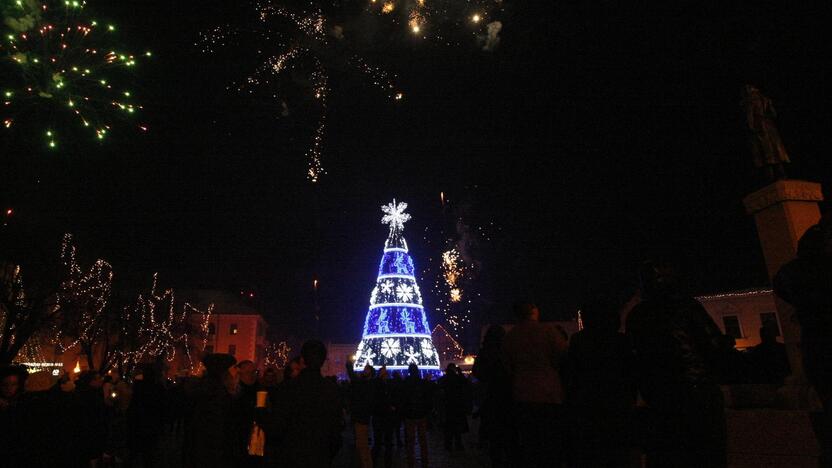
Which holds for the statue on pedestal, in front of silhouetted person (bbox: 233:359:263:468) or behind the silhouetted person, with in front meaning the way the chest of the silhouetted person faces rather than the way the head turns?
in front

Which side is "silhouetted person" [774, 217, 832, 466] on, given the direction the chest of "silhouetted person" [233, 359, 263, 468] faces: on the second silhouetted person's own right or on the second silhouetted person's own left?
on the second silhouetted person's own right

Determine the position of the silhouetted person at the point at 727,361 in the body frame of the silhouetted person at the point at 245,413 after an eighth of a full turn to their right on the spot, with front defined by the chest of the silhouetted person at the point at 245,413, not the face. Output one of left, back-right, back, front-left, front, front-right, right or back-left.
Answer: front

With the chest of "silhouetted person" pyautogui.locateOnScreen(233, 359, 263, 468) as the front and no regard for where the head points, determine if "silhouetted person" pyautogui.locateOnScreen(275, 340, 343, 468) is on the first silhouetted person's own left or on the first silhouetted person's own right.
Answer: on the first silhouetted person's own right

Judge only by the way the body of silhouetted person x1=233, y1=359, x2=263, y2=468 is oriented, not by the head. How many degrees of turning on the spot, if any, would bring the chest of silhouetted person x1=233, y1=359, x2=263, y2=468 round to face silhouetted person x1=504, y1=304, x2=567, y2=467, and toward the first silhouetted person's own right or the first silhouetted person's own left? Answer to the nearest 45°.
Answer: approximately 45° to the first silhouetted person's own right

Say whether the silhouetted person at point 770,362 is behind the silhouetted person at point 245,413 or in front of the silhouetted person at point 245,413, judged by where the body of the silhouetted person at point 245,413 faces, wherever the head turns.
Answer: in front
